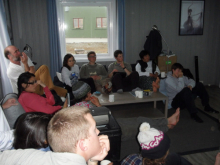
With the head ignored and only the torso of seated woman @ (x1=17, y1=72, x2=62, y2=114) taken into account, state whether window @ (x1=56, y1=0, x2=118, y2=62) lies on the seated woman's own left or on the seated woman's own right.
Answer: on the seated woman's own left

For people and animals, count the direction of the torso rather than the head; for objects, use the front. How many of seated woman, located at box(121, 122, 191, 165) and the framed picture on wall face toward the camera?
1

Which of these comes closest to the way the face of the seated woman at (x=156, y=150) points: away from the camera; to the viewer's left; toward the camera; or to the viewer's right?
away from the camera

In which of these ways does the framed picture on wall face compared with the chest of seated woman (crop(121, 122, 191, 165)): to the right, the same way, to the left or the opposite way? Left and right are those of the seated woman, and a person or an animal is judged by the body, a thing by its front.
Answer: the opposite way

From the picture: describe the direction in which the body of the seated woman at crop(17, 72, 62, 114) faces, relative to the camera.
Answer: to the viewer's right

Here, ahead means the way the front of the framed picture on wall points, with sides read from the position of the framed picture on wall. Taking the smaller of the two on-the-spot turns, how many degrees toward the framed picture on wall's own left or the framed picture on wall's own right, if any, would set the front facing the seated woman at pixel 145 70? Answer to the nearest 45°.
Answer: approximately 45° to the framed picture on wall's own right

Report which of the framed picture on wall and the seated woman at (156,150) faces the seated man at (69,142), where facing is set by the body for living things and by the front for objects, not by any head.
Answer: the framed picture on wall

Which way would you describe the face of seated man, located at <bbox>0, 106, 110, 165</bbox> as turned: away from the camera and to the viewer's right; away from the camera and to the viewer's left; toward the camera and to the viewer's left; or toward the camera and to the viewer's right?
away from the camera and to the viewer's right

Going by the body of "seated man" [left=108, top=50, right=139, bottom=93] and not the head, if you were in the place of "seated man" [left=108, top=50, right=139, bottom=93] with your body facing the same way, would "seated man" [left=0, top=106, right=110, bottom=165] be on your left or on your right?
on your right
